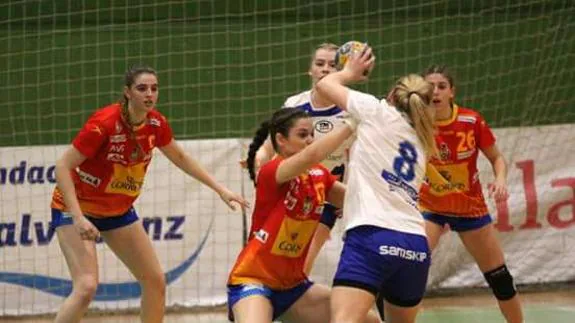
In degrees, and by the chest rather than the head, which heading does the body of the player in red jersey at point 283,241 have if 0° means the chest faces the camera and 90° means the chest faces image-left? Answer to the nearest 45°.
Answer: approximately 315°

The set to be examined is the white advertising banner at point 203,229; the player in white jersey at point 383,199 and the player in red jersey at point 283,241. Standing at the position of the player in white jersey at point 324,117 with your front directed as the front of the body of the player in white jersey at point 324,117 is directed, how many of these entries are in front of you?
2

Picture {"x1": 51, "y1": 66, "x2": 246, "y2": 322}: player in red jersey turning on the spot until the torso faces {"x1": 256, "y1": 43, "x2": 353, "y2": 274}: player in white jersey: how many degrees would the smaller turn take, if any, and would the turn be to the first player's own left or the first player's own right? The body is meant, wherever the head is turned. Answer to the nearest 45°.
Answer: approximately 45° to the first player's own left

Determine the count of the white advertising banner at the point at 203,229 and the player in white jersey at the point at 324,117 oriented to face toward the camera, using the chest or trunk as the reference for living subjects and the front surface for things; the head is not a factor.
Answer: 2

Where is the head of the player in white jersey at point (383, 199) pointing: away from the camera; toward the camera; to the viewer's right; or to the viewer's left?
away from the camera

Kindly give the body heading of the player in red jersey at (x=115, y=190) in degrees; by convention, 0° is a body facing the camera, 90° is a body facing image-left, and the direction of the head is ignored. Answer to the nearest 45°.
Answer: approximately 315°

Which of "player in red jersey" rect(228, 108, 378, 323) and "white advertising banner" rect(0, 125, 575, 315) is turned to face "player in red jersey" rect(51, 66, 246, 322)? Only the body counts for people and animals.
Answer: the white advertising banner

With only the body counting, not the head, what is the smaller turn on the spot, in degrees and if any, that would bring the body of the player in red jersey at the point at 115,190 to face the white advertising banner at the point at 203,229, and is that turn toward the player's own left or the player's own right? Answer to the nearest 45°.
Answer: approximately 135° to the player's own left

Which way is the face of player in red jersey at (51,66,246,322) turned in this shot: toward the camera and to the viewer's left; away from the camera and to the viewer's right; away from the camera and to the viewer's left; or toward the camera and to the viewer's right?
toward the camera and to the viewer's right

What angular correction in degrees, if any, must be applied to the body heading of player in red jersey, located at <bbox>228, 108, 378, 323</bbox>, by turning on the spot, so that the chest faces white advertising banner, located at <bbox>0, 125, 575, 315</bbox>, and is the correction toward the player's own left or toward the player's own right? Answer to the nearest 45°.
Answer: approximately 135° to the player's own left
